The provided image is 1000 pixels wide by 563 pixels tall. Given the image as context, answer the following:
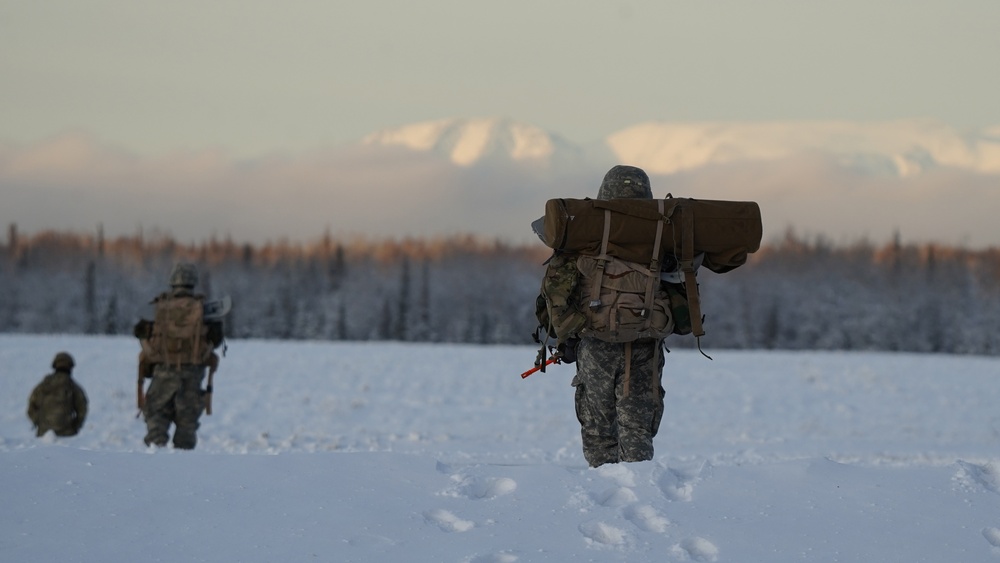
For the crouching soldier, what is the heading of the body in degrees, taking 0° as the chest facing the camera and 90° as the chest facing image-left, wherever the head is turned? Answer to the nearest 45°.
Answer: approximately 180°

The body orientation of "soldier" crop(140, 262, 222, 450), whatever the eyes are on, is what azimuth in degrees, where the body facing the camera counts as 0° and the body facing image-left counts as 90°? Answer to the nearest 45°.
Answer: approximately 180°

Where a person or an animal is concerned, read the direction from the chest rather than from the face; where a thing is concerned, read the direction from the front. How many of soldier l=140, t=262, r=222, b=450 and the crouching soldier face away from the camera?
2

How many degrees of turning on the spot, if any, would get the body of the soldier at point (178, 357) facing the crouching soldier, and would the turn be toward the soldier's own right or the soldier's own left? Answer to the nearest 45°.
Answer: approximately 45° to the soldier's own left

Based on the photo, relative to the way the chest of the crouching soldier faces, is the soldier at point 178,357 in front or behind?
behind
